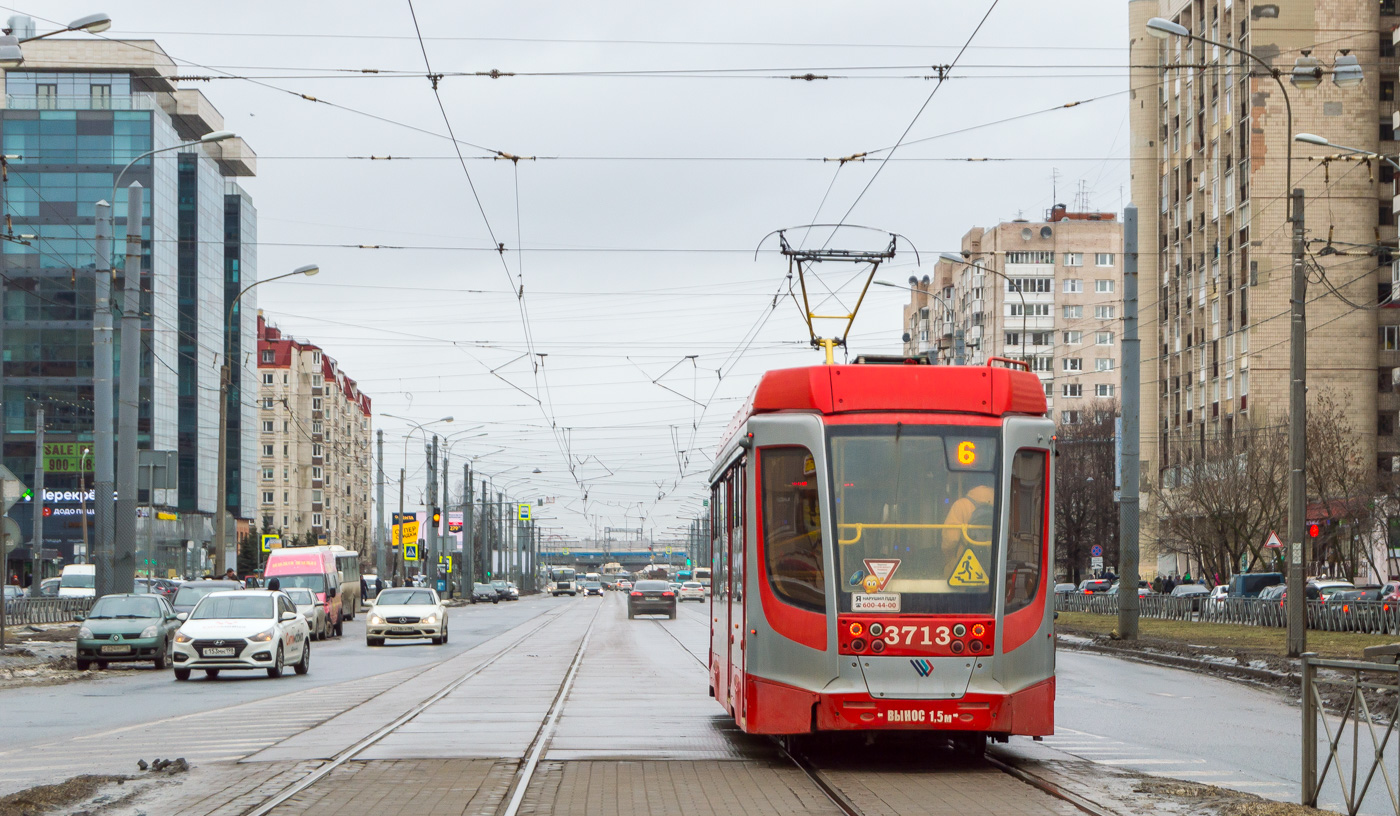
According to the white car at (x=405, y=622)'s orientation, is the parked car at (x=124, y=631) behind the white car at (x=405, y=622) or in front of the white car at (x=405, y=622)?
in front

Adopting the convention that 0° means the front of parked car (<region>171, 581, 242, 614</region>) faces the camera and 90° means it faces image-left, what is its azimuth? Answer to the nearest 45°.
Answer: approximately 0°

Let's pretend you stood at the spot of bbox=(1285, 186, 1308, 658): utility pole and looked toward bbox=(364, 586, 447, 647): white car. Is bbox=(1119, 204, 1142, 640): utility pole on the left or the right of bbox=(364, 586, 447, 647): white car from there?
right

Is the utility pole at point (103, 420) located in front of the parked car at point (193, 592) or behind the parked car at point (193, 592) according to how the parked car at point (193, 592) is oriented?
in front

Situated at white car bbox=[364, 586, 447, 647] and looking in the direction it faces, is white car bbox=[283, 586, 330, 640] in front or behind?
behind
